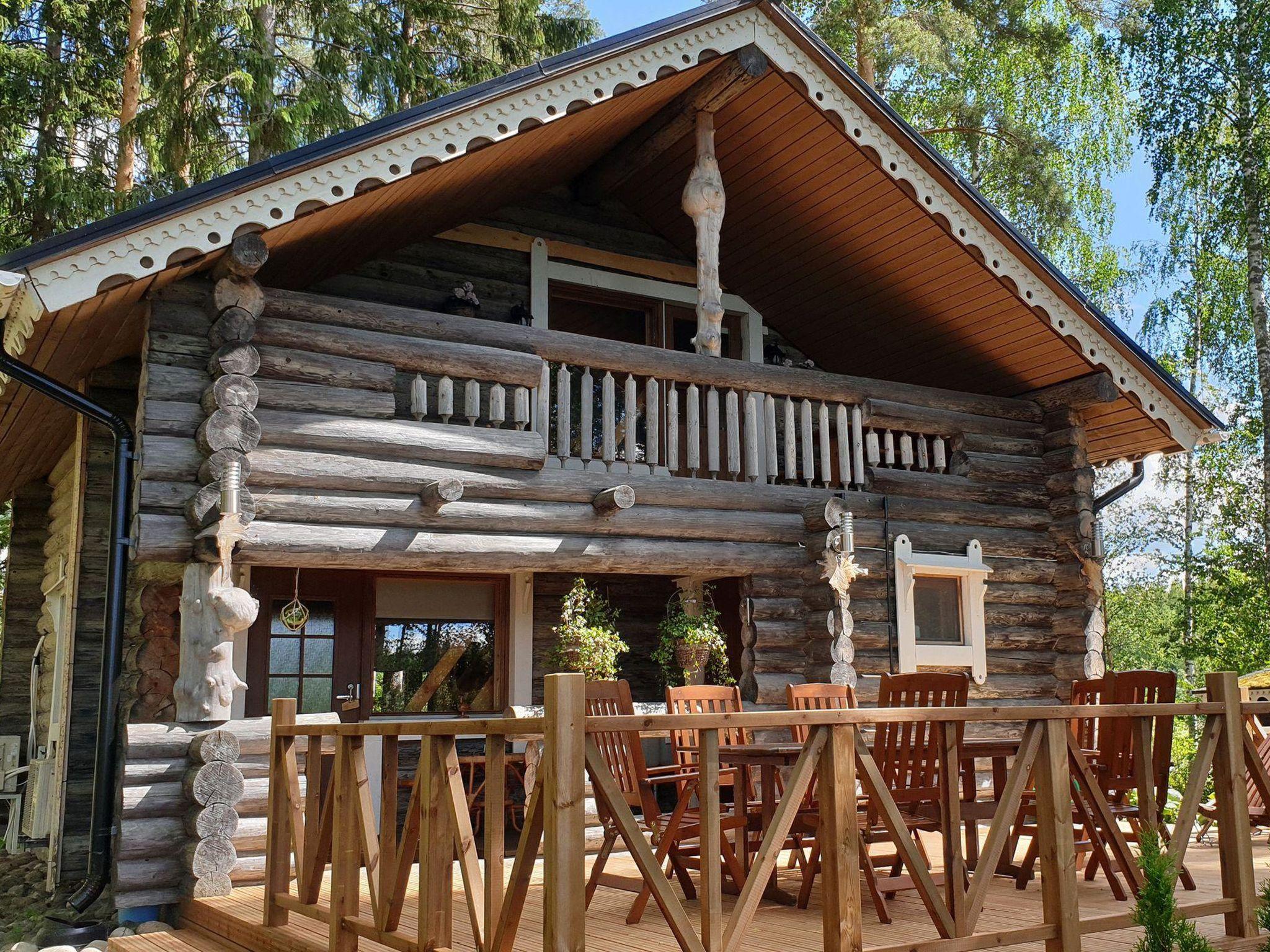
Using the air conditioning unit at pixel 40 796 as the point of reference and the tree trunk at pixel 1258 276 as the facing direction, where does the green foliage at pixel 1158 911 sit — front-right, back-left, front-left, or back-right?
front-right

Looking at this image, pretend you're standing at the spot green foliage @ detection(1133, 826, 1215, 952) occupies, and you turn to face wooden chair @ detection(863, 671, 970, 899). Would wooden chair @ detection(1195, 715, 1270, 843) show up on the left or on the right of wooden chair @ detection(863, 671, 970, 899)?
right

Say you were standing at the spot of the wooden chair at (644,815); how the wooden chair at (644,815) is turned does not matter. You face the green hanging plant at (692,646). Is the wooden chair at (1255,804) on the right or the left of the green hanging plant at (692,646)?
right

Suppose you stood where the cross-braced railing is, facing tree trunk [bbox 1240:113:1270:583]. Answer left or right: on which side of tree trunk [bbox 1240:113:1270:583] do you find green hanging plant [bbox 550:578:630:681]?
left

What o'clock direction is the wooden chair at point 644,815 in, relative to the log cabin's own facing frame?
The wooden chair is roughly at 1 o'clock from the log cabin.

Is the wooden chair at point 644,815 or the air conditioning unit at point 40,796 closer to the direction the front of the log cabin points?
the wooden chair

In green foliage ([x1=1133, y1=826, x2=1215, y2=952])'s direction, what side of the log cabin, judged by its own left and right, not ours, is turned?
front

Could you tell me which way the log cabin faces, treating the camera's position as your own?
facing the viewer and to the right of the viewer
